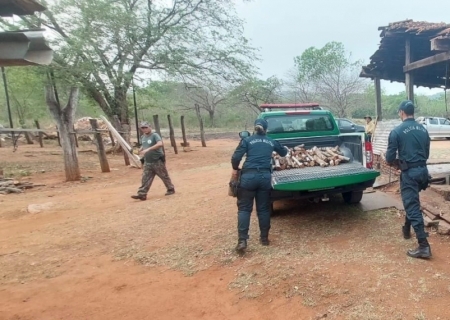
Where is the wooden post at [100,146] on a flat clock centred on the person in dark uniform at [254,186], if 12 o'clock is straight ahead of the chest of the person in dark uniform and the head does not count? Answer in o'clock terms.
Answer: The wooden post is roughly at 11 o'clock from the person in dark uniform.

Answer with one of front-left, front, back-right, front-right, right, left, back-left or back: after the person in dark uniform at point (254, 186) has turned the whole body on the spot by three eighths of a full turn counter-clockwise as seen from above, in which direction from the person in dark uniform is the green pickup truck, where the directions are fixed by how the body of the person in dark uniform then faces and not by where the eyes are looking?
back

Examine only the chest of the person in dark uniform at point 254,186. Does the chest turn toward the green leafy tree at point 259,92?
yes

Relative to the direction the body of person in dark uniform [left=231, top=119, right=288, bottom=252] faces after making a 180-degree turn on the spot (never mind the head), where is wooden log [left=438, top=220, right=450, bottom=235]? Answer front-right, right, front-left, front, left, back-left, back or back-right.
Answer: left

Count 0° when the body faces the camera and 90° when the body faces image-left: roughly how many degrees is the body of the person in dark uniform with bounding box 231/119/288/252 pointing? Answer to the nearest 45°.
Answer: approximately 180°

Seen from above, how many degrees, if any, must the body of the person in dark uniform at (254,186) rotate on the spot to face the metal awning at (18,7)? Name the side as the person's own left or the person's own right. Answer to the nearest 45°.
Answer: approximately 135° to the person's own left

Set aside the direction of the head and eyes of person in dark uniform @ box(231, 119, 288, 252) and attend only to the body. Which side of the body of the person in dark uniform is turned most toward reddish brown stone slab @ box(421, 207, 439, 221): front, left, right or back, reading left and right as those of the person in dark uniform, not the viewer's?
right

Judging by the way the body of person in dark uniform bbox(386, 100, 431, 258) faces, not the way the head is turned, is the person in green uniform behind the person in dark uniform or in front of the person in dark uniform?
in front

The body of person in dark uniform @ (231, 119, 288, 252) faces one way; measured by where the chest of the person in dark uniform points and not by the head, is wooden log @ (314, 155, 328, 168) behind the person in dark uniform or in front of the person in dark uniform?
in front

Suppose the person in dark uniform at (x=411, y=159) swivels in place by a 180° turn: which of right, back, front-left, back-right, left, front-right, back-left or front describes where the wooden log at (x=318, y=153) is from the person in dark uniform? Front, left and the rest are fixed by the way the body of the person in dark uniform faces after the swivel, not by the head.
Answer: back

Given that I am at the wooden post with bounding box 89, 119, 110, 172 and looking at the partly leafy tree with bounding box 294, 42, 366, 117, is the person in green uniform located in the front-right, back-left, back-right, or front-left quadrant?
back-right
